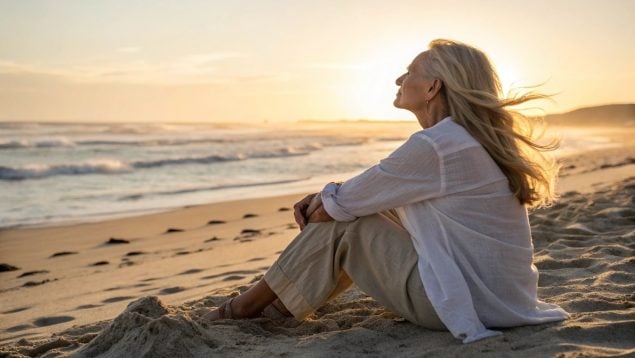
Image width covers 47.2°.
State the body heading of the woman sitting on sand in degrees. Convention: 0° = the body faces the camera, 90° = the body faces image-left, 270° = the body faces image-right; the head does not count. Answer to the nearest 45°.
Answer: approximately 90°
